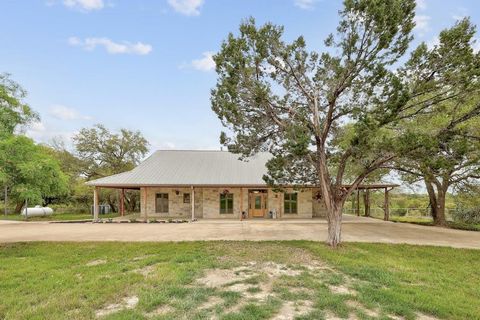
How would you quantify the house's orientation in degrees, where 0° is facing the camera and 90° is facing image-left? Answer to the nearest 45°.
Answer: approximately 0°

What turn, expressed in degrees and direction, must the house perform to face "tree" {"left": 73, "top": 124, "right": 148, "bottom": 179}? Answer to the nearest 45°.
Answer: approximately 135° to its right

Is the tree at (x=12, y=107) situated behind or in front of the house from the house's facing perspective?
in front

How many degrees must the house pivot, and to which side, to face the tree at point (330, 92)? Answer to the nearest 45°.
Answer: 0° — it already faces it

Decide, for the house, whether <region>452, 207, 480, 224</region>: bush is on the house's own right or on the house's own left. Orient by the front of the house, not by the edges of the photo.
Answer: on the house's own left

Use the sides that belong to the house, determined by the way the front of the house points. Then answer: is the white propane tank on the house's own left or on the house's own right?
on the house's own right
